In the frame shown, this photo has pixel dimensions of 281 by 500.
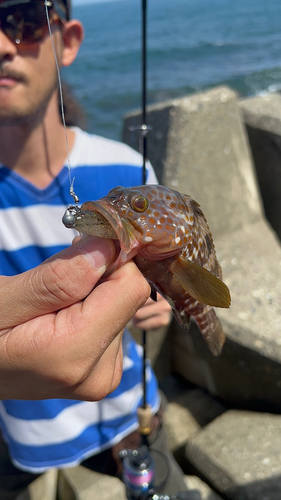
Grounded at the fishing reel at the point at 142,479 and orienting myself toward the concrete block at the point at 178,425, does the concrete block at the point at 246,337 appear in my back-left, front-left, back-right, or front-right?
front-right

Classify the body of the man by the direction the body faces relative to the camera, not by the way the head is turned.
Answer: toward the camera

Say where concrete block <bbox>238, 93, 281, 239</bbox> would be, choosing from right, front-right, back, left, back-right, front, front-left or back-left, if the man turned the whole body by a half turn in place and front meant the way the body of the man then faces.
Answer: front-right

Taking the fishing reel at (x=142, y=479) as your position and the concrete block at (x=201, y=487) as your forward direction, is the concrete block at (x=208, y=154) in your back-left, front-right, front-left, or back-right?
front-left

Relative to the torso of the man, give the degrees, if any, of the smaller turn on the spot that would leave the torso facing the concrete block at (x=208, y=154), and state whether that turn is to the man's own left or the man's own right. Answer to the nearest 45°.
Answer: approximately 135° to the man's own left
